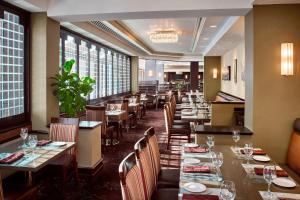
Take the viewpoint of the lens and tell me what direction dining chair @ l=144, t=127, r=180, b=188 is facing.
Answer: facing to the right of the viewer

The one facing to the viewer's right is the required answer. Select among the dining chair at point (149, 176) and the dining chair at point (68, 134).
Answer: the dining chair at point (149, 176)

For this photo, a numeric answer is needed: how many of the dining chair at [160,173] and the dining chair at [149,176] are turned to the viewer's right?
2

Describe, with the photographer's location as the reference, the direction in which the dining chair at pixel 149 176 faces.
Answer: facing to the right of the viewer

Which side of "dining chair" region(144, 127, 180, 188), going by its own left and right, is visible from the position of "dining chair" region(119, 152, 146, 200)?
right

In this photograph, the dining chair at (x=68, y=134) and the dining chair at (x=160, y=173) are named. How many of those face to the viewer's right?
1

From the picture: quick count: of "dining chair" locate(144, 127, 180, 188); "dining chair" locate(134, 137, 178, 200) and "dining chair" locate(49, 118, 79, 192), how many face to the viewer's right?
2
